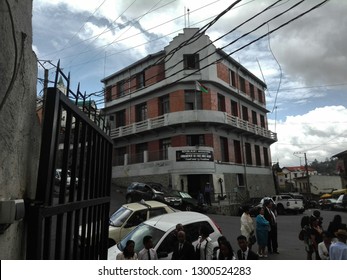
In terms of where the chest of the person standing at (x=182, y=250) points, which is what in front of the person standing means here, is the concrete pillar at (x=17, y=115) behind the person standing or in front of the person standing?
in front

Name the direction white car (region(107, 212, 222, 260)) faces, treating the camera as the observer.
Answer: facing the viewer and to the left of the viewer

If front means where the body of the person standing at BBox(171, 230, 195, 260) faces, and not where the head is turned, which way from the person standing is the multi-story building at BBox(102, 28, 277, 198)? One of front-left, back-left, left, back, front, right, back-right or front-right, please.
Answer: back

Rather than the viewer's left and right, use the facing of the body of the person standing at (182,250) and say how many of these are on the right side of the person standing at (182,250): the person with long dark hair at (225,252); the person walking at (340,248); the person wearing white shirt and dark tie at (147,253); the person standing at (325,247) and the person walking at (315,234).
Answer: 1

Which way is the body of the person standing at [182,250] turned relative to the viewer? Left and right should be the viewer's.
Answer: facing the viewer

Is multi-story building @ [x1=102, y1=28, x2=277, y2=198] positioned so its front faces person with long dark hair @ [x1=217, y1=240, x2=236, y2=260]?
yes
